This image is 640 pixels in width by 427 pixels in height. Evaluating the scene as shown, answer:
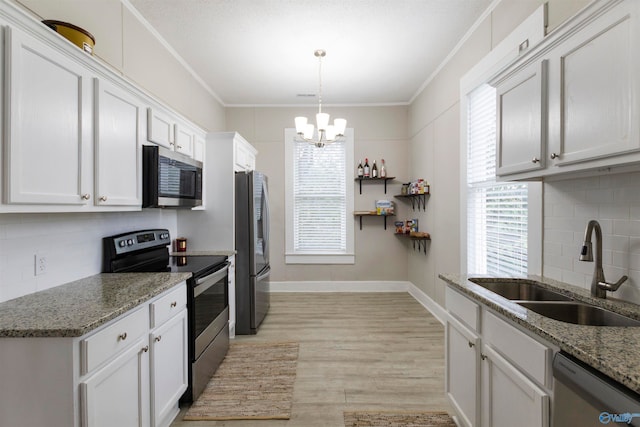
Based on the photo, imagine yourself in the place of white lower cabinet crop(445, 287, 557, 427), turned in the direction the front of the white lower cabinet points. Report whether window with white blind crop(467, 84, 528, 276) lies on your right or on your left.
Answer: on your right

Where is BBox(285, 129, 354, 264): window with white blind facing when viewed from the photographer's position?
facing the viewer

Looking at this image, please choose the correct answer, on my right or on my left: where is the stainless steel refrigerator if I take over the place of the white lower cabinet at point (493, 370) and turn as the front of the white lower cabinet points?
on my right

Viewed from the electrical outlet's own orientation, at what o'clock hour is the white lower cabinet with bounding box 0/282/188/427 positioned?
The white lower cabinet is roughly at 1 o'clock from the electrical outlet.

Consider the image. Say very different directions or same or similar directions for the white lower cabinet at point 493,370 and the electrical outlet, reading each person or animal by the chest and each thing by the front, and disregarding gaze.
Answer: very different directions

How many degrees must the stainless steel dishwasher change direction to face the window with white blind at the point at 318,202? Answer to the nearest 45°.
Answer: approximately 90° to its right

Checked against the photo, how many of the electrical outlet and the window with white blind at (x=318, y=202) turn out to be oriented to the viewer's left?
0

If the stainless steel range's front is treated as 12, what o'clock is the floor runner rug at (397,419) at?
The floor runner rug is roughly at 12 o'clock from the stainless steel range.

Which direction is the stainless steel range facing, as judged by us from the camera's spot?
facing the viewer and to the right of the viewer

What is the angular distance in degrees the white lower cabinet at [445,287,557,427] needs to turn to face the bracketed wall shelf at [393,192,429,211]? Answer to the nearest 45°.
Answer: approximately 135° to its right

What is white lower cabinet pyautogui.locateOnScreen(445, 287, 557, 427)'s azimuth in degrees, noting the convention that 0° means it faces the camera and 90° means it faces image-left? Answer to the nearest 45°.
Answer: approximately 45°

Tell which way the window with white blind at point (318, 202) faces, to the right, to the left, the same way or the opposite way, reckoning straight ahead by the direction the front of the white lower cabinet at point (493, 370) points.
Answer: to the left

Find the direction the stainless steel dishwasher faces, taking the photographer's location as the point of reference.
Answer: facing the viewer and to the left of the viewer

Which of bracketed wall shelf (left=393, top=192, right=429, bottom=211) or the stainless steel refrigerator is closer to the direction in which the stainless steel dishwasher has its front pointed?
the stainless steel refrigerator

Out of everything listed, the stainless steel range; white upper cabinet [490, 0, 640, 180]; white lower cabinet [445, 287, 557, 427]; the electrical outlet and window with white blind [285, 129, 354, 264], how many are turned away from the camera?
0

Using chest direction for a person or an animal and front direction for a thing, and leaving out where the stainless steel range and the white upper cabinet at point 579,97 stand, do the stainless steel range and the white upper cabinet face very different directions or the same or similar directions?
very different directions

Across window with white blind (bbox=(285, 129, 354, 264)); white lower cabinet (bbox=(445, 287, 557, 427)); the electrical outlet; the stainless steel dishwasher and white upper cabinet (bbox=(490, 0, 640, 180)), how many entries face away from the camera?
0

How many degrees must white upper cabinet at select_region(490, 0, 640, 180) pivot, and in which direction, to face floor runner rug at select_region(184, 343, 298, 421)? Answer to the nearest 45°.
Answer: approximately 45° to its right

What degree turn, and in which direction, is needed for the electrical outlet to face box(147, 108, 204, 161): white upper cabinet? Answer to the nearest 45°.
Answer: approximately 90° to its left

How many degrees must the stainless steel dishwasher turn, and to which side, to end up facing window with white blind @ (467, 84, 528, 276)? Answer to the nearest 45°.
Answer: approximately 135° to its right
